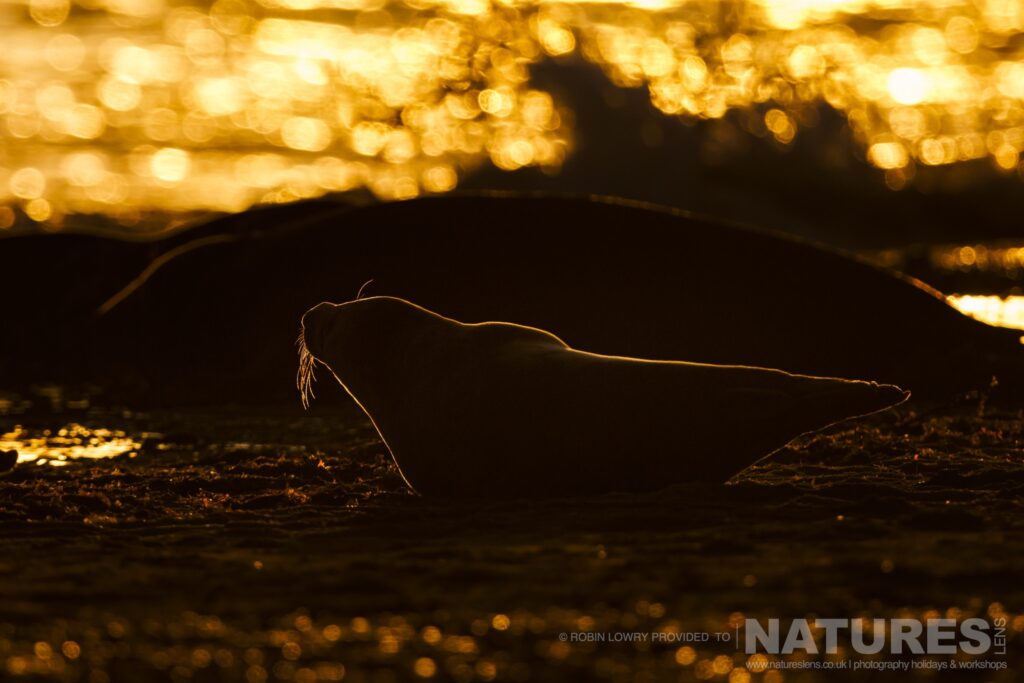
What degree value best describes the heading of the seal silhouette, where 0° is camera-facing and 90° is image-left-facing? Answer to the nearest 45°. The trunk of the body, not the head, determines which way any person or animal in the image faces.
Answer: approximately 90°
